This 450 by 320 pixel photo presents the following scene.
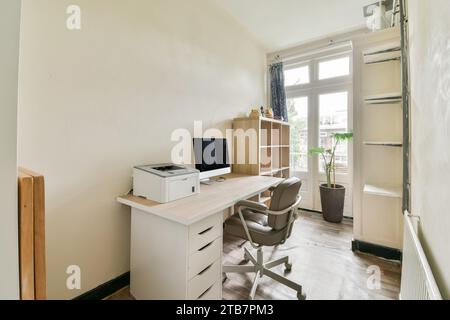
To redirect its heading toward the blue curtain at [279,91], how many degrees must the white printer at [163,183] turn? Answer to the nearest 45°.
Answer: approximately 90° to its left

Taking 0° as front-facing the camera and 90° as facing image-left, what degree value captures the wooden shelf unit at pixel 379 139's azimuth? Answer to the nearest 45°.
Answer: approximately 45°

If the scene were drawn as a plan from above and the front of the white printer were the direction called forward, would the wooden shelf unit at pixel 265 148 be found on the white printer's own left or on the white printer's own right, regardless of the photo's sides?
on the white printer's own left

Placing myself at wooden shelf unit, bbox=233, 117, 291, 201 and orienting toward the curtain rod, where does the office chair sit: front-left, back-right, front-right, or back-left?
back-right

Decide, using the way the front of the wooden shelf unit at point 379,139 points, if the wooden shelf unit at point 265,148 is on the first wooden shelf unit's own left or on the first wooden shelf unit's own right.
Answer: on the first wooden shelf unit's own right
